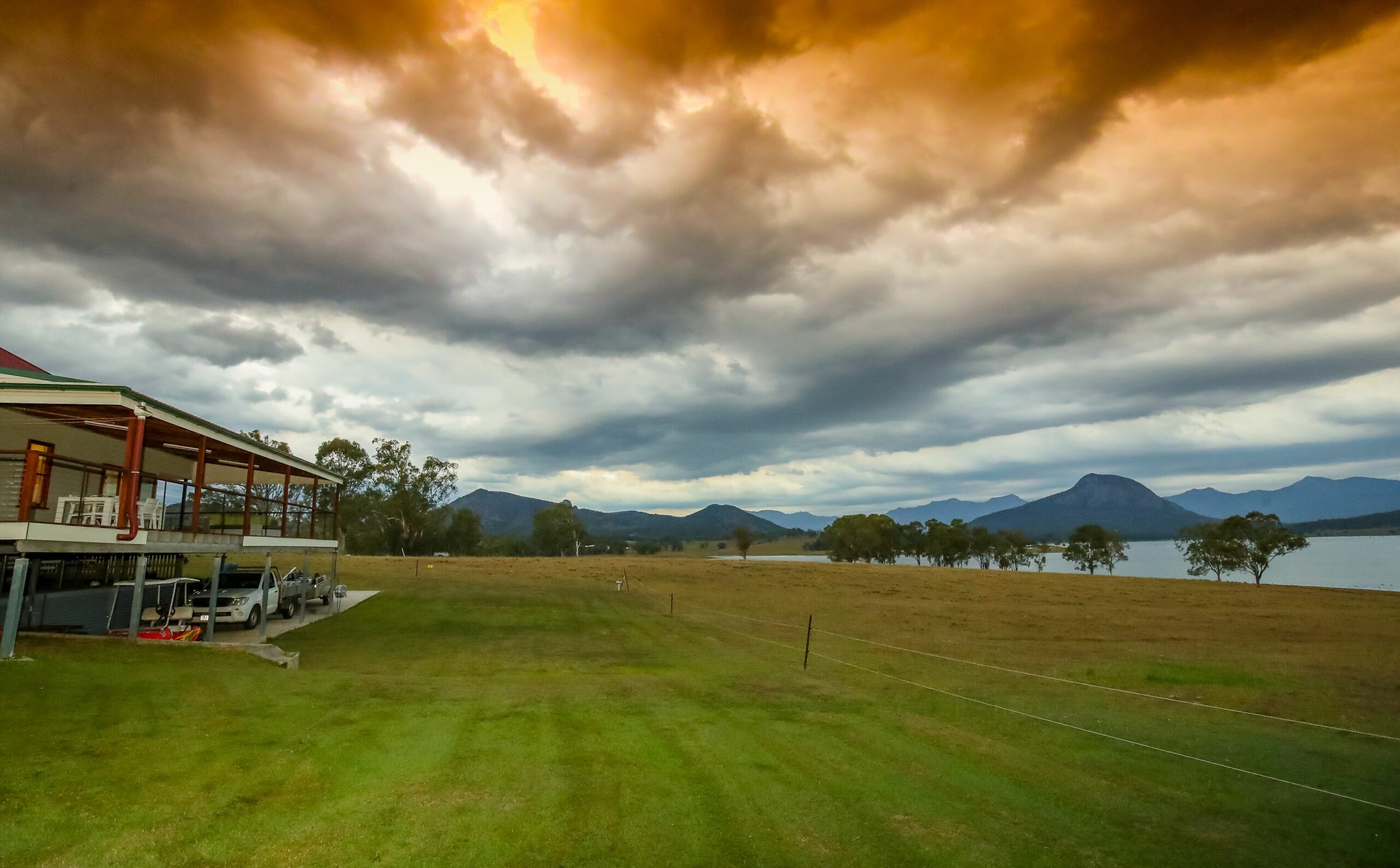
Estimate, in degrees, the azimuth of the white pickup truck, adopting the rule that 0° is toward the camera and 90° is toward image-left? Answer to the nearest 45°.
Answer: approximately 45°

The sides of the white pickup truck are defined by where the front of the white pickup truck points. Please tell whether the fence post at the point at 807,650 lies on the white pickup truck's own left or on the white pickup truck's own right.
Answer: on the white pickup truck's own left

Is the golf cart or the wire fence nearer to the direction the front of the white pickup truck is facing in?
the golf cart

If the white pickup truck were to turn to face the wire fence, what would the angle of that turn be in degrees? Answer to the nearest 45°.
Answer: approximately 90° to its left

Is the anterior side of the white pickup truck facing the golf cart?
yes

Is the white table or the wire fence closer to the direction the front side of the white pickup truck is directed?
the white table

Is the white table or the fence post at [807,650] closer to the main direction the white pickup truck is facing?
the white table
